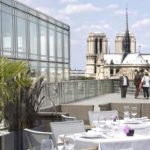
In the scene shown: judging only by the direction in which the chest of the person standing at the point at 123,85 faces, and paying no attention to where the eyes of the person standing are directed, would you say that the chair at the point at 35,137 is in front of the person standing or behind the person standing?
in front

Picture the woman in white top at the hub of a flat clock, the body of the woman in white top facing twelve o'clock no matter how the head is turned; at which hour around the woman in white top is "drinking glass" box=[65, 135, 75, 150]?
The drinking glass is roughly at 6 o'clock from the woman in white top.

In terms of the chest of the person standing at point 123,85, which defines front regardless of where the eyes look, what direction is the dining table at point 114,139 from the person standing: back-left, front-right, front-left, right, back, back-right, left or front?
front

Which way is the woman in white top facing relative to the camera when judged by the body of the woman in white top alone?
away from the camera

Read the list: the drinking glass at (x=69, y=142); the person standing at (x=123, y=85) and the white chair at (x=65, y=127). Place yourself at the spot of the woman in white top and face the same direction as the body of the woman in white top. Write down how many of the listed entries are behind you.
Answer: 2

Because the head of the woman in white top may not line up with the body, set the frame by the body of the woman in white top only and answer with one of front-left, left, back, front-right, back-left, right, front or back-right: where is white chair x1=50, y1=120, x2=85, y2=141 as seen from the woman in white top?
back
